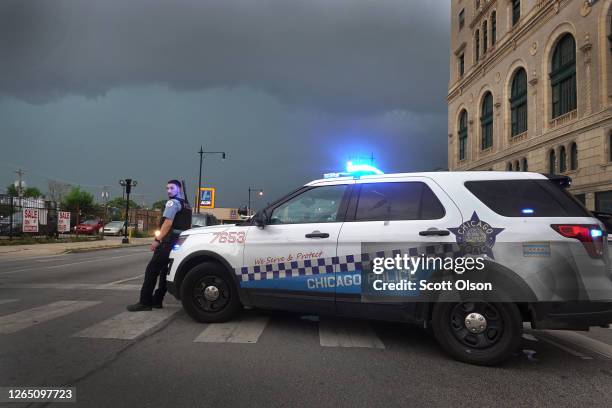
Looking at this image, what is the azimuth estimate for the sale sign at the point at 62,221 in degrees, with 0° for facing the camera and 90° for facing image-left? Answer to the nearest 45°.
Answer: approximately 0°

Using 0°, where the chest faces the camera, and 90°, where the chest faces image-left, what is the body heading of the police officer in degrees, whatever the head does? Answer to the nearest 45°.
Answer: approximately 90°

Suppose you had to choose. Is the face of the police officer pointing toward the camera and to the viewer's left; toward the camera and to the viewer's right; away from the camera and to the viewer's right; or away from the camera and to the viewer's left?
toward the camera and to the viewer's left

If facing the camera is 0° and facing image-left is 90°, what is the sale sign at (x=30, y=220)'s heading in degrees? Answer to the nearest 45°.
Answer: approximately 0°

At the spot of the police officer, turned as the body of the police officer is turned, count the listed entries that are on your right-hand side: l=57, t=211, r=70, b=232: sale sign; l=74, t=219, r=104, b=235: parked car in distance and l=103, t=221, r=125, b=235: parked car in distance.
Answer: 3

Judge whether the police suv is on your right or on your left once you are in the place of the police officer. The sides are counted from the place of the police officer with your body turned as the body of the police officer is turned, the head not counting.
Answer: on your left

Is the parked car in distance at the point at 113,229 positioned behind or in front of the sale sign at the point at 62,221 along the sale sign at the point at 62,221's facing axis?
behind
